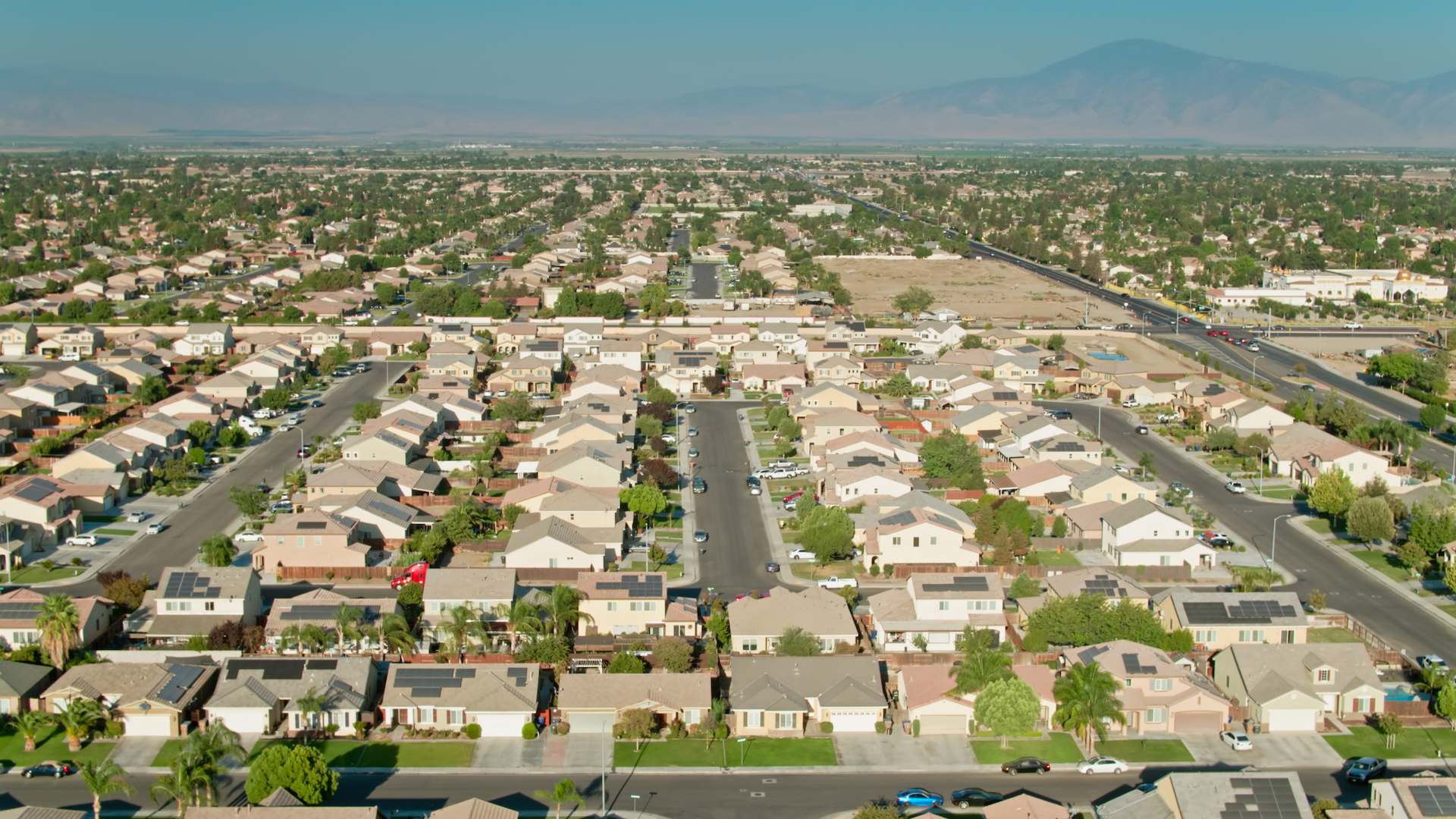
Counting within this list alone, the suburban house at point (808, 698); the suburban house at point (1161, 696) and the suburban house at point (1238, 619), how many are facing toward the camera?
2

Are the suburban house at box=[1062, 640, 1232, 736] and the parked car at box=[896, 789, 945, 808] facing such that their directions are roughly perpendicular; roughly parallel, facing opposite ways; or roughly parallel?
roughly perpendicular

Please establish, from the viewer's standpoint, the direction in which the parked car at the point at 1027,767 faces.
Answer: facing to the left of the viewer

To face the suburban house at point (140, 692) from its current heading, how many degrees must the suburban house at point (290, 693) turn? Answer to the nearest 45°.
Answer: approximately 90° to its right

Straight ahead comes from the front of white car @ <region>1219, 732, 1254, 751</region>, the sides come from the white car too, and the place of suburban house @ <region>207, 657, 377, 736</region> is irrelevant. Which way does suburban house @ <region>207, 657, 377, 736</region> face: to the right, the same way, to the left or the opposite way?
the opposite way

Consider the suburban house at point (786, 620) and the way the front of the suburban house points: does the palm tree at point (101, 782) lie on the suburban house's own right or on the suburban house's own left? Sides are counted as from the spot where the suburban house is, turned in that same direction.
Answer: on the suburban house's own left

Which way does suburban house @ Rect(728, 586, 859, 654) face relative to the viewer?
away from the camera
